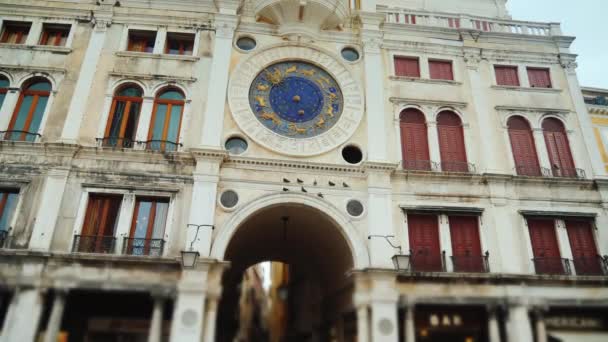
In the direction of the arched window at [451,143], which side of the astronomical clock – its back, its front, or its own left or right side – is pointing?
left

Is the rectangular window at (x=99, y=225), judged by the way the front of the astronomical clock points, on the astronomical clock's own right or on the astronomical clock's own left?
on the astronomical clock's own right

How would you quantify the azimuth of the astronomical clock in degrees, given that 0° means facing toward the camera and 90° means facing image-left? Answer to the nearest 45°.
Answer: approximately 0°

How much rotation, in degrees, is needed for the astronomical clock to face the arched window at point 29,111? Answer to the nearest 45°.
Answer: approximately 90° to its right

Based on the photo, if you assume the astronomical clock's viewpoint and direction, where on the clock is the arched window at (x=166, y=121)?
The arched window is roughly at 3 o'clock from the astronomical clock.

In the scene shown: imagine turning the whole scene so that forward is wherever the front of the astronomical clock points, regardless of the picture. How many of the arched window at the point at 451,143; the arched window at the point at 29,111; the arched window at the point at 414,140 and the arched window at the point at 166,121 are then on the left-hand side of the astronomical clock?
2

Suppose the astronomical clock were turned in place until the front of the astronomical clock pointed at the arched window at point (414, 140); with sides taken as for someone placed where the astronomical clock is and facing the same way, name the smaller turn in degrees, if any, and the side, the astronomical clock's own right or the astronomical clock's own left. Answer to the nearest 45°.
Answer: approximately 90° to the astronomical clock's own left

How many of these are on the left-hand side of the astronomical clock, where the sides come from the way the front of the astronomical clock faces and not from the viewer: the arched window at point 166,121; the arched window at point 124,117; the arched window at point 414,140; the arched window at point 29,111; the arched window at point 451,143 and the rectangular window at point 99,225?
2

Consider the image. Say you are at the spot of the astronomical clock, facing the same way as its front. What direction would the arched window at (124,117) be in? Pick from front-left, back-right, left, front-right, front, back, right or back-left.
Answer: right
